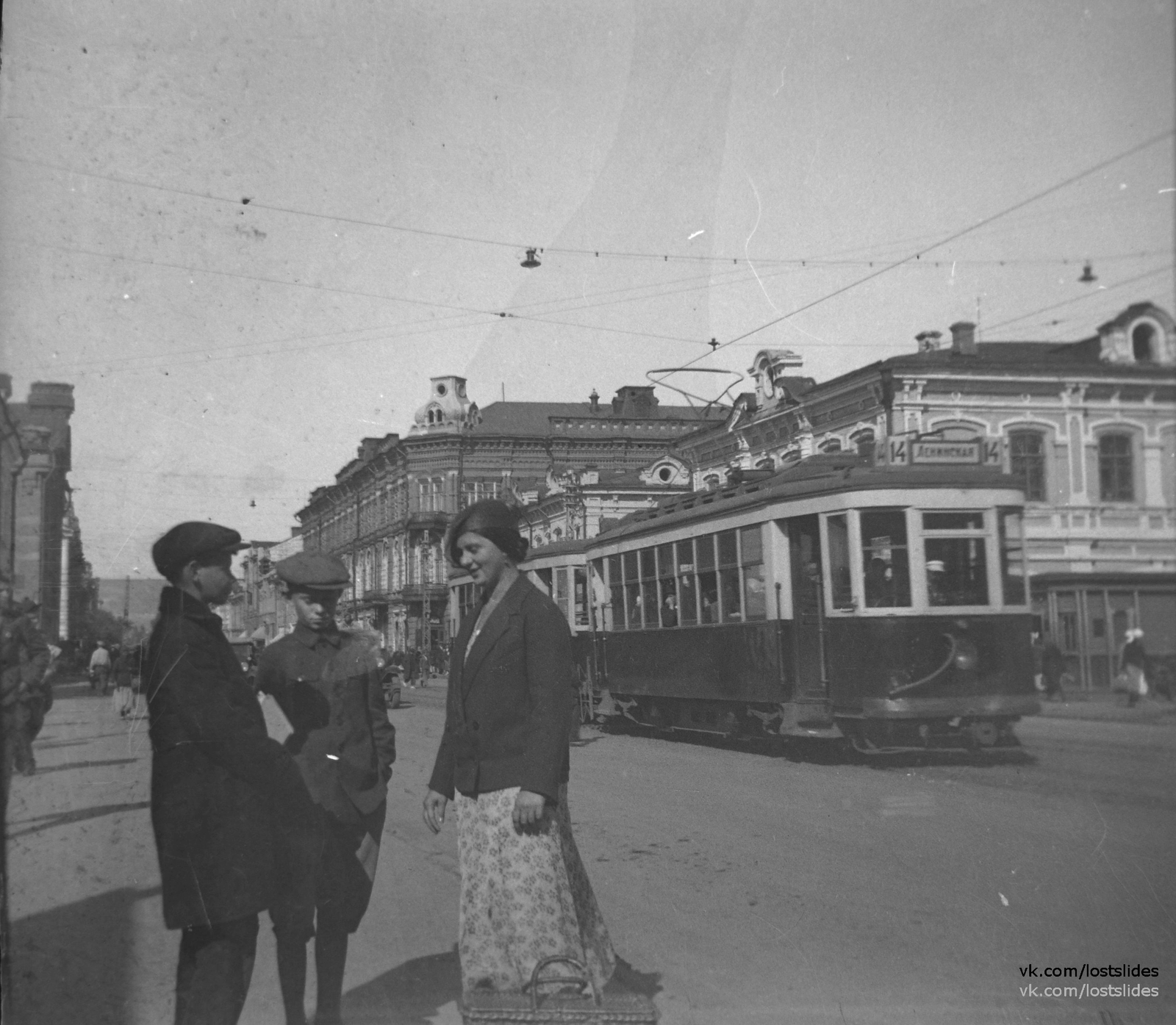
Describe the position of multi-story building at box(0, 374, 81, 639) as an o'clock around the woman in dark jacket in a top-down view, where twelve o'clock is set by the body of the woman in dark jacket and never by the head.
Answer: The multi-story building is roughly at 3 o'clock from the woman in dark jacket.

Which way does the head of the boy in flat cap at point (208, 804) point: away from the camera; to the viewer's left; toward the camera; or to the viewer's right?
to the viewer's right

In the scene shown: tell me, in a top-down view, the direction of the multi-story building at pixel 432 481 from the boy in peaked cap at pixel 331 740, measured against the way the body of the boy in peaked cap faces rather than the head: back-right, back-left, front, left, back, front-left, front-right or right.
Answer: back

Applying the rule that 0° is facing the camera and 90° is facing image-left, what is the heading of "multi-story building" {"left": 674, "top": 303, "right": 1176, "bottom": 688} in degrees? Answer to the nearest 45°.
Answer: approximately 0°

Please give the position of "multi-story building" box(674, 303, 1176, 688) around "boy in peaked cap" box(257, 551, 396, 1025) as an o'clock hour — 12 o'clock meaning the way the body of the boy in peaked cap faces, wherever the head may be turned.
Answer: The multi-story building is roughly at 8 o'clock from the boy in peaked cap.

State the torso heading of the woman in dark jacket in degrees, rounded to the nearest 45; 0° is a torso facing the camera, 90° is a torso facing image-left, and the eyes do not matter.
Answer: approximately 45°

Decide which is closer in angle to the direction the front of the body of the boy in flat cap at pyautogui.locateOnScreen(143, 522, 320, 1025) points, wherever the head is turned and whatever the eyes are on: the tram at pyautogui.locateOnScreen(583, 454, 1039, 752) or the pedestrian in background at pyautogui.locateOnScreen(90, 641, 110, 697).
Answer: the tram
